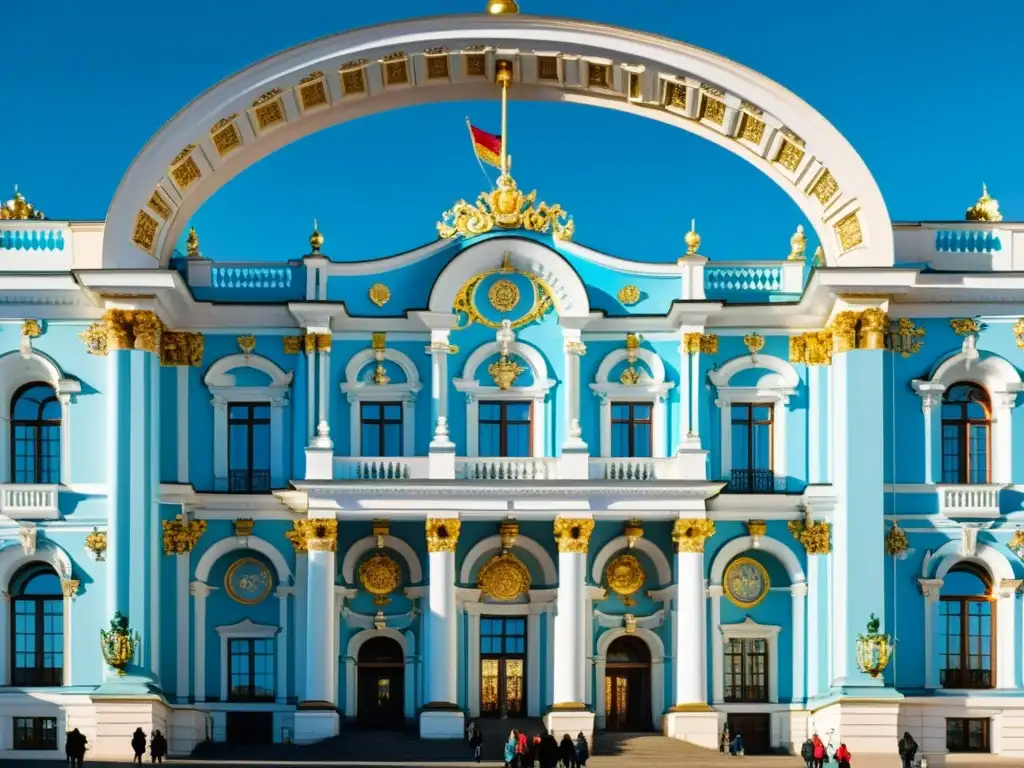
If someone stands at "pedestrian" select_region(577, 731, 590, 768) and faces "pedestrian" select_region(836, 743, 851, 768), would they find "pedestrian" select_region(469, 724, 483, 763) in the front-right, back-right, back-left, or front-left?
back-left

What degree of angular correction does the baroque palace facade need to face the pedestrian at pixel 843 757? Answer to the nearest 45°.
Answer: approximately 45° to its left

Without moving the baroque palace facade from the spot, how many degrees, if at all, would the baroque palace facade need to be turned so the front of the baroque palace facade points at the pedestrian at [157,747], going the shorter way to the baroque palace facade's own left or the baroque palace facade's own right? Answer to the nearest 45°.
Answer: approximately 45° to the baroque palace facade's own right

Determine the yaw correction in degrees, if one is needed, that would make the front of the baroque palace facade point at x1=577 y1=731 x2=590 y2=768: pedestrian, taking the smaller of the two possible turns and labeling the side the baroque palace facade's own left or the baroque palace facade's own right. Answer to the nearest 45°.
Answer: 0° — it already faces them

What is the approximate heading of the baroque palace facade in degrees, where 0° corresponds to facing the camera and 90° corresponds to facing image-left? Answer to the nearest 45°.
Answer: approximately 0°

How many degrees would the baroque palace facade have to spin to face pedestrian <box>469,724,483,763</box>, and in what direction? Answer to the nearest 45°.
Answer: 0° — it already faces them
